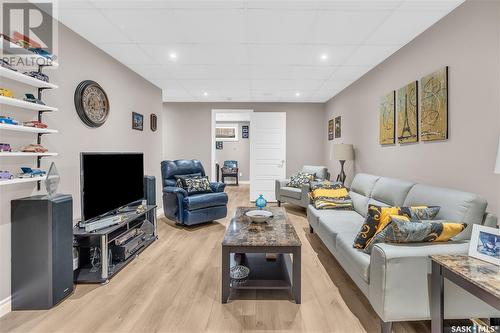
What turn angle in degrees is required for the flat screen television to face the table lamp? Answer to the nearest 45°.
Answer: approximately 45° to its left

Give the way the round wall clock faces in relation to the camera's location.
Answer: facing the viewer and to the right of the viewer

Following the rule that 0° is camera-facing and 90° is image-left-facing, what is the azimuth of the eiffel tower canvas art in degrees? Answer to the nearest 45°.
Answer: approximately 45°

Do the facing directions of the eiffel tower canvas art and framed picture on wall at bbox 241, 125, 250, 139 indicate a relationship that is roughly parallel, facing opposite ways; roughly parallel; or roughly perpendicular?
roughly perpendicular

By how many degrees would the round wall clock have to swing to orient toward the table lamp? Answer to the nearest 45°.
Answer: approximately 45° to its left

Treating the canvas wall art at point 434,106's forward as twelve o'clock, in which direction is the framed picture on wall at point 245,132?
The framed picture on wall is roughly at 3 o'clock from the canvas wall art.

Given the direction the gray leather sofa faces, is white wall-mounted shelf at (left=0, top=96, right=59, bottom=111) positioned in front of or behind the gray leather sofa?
in front

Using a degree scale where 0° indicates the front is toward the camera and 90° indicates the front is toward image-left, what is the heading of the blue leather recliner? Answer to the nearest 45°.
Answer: approximately 315°

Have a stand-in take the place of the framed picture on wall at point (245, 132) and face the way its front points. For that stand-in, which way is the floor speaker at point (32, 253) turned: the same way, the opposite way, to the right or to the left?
to the left

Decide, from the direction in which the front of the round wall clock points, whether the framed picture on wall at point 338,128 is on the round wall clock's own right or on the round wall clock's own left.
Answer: on the round wall clock's own left

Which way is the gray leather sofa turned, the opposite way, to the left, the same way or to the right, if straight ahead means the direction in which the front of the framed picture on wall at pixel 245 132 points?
to the right

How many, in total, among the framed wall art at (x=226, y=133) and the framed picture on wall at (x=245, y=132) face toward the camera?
2

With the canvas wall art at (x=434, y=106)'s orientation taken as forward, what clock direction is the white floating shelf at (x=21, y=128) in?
The white floating shelf is roughly at 12 o'clock from the canvas wall art.

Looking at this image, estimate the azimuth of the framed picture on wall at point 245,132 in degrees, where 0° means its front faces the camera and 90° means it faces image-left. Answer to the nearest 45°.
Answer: approximately 0°

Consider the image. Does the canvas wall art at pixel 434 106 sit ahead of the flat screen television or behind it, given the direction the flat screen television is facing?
ahead
